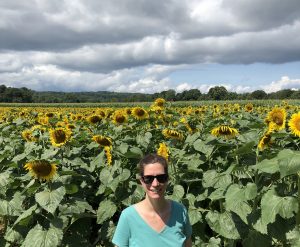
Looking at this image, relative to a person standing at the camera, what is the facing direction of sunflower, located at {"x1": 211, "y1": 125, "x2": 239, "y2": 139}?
facing the viewer

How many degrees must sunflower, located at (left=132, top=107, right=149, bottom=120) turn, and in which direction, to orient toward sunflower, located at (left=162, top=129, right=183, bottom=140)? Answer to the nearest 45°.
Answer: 0° — it already faces it

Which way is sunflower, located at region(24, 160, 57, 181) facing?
toward the camera

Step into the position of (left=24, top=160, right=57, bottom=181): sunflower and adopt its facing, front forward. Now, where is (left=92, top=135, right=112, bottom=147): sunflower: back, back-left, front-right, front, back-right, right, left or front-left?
back-left

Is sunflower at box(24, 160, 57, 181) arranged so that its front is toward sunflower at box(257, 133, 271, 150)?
no

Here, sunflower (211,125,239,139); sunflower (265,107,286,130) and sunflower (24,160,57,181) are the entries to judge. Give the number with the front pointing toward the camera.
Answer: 3

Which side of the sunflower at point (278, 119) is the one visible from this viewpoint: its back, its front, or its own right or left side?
front

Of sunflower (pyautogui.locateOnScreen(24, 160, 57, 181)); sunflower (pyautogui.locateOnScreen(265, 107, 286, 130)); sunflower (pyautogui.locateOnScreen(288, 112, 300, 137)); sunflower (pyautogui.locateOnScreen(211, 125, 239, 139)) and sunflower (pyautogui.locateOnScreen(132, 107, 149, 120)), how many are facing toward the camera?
5

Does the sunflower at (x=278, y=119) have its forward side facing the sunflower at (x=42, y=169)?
no

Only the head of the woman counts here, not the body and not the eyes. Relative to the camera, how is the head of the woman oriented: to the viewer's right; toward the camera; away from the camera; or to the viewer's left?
toward the camera

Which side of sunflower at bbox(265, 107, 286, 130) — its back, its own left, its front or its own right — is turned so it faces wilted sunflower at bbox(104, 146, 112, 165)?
right

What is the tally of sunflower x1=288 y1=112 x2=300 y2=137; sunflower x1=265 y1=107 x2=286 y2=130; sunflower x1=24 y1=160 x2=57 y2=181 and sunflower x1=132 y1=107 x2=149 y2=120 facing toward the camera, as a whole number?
4

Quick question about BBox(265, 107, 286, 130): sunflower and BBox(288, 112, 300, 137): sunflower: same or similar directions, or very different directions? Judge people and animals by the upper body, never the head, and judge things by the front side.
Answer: same or similar directions

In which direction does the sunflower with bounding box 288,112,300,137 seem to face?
toward the camera
